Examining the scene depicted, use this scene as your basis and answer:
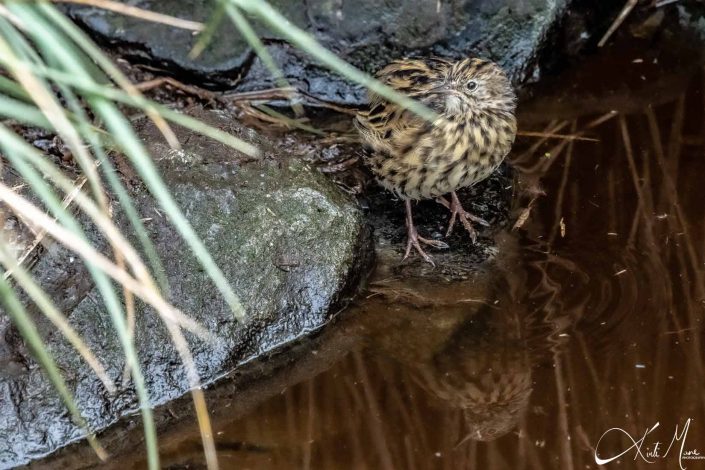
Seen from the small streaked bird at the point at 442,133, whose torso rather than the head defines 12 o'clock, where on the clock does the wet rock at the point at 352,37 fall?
The wet rock is roughly at 7 o'clock from the small streaked bird.

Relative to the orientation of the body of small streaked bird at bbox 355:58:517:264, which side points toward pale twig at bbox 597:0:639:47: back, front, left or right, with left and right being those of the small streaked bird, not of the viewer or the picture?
left

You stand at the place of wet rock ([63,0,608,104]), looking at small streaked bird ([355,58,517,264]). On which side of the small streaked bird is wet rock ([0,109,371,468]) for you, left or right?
right

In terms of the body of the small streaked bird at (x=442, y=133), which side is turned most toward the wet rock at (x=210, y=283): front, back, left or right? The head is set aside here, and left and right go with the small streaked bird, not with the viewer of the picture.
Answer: right

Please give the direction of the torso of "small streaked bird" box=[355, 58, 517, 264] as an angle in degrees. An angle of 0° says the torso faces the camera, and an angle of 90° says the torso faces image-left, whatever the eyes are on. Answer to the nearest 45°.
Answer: approximately 315°
